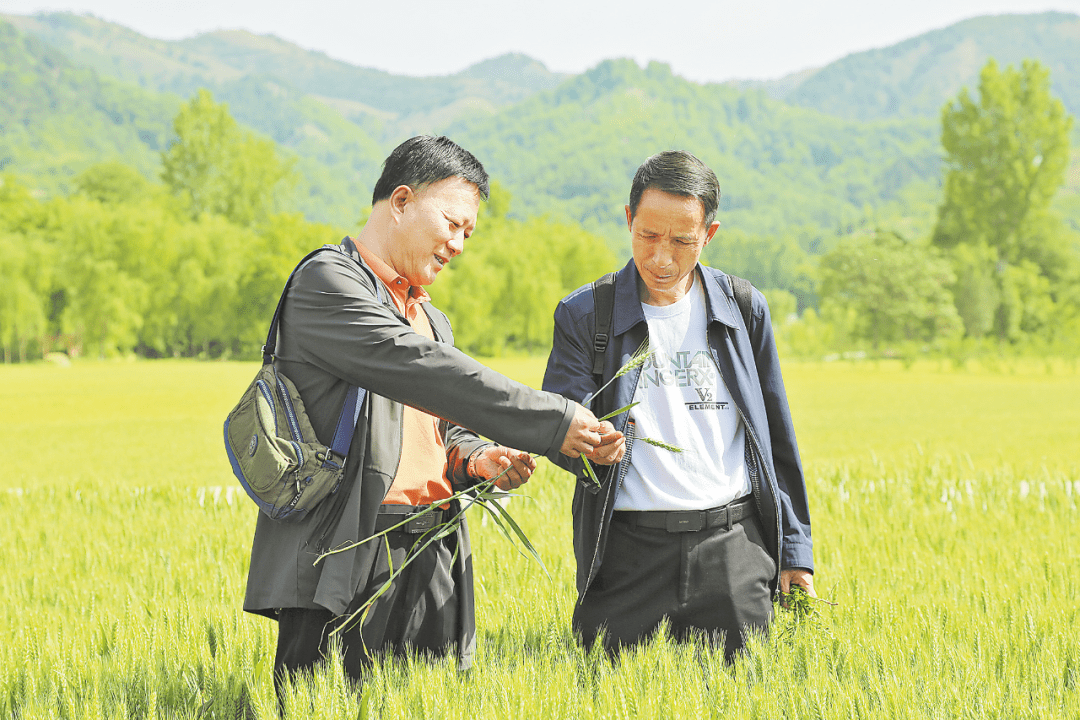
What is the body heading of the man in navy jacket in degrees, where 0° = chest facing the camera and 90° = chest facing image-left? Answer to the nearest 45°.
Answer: approximately 0°

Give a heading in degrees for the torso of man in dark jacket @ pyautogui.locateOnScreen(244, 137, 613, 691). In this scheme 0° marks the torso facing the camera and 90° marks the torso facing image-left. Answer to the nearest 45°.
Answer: approximately 315°

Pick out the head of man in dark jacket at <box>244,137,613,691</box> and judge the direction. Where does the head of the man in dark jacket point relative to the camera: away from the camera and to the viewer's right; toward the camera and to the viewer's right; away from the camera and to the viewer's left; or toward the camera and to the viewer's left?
toward the camera and to the viewer's right
